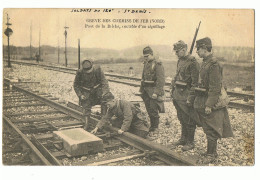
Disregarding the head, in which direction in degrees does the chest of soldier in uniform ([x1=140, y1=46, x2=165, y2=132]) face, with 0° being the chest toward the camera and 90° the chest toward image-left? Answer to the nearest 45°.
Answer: approximately 45°

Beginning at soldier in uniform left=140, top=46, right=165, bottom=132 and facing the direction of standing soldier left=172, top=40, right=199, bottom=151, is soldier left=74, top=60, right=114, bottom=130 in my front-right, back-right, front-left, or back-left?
back-right

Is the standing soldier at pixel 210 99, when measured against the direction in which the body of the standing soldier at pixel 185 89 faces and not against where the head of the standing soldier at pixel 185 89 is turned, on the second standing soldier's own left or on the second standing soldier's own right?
on the second standing soldier's own left

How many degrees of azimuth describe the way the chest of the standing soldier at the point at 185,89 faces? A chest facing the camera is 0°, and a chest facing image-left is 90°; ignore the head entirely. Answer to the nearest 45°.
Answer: approximately 45°

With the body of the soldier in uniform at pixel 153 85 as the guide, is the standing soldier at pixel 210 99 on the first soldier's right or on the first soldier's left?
on the first soldier's left
